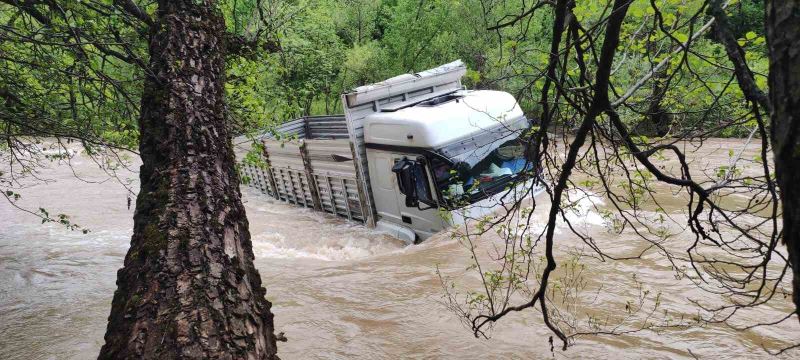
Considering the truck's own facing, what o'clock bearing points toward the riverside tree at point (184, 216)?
The riverside tree is roughly at 2 o'clock from the truck.
